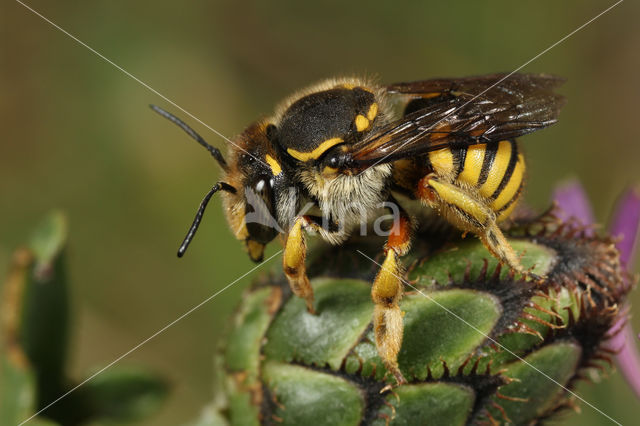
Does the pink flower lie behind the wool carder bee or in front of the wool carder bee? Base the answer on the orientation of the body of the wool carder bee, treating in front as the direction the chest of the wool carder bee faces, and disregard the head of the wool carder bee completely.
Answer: behind

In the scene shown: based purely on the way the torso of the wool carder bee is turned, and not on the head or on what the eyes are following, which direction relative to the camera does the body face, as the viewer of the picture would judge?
to the viewer's left
